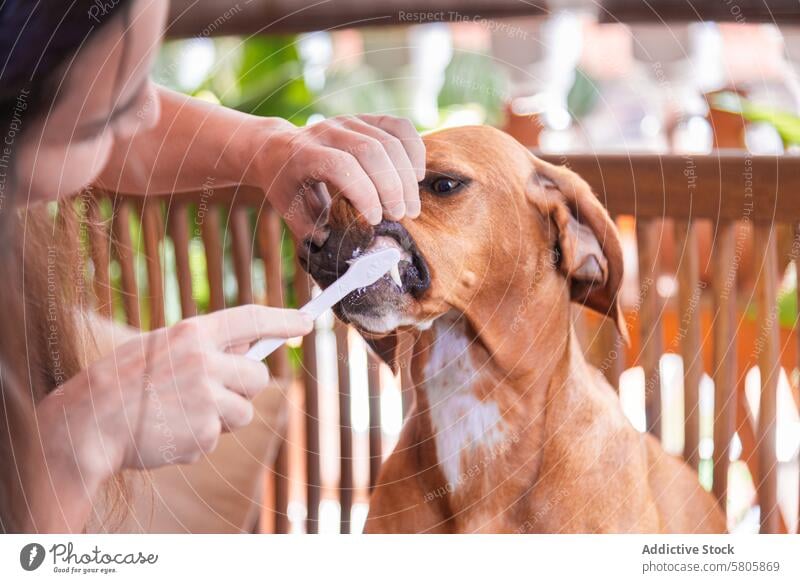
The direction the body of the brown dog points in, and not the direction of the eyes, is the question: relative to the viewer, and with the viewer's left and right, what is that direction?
facing the viewer and to the left of the viewer
